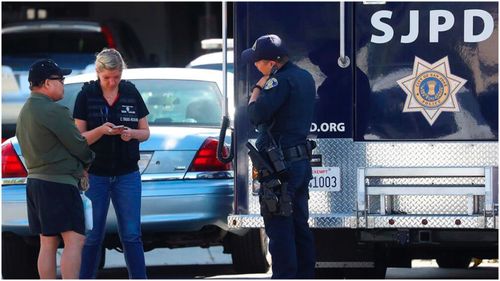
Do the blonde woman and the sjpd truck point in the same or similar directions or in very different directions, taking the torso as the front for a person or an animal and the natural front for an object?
very different directions

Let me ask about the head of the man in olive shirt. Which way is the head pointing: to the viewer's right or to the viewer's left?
to the viewer's right

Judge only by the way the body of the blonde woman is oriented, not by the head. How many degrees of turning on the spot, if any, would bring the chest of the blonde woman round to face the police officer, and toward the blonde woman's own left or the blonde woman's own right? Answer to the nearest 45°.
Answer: approximately 90° to the blonde woman's own left

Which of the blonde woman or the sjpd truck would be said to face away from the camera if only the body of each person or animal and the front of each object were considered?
the sjpd truck

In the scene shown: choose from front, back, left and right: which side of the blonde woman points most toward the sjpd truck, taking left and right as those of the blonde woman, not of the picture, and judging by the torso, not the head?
left

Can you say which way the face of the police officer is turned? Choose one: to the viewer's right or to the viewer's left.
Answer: to the viewer's left

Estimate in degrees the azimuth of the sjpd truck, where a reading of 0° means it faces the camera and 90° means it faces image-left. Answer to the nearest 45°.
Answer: approximately 180°

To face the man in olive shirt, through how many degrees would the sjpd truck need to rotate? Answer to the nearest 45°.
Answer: approximately 90° to its left

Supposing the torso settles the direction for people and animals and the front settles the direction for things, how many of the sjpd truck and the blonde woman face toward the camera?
1

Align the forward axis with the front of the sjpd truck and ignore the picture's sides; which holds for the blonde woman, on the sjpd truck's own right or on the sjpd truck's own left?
on the sjpd truck's own left

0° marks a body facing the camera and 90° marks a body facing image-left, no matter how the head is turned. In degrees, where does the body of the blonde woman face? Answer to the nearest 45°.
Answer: approximately 0°
